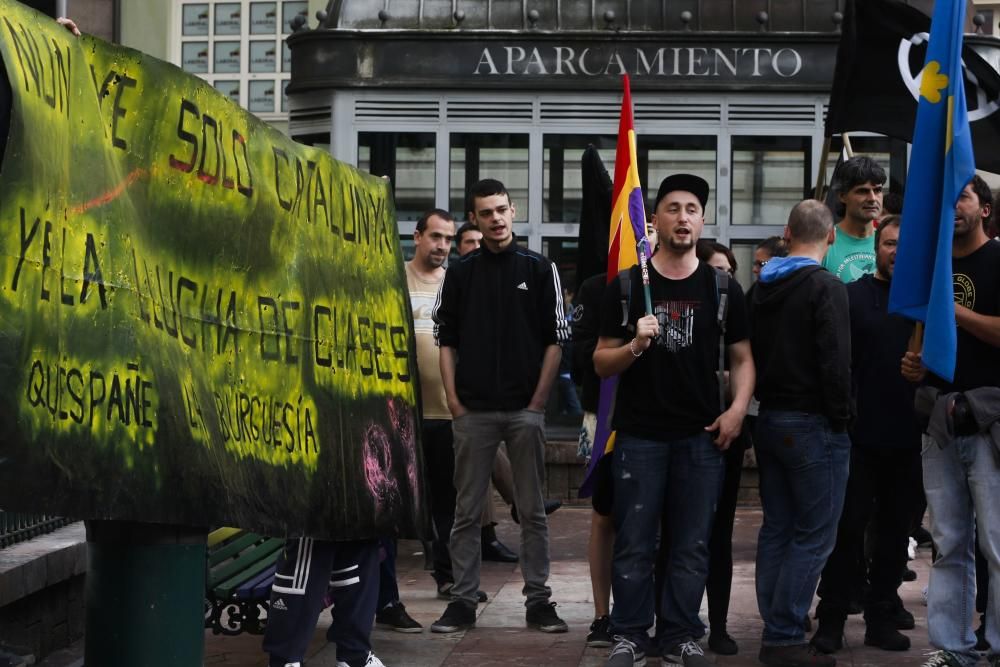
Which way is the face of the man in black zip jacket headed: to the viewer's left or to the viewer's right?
to the viewer's right

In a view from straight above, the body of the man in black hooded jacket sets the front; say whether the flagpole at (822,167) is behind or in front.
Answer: in front

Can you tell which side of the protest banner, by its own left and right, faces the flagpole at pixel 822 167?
left

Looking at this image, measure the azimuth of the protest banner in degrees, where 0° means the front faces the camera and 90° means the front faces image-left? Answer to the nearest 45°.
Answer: approximately 315°

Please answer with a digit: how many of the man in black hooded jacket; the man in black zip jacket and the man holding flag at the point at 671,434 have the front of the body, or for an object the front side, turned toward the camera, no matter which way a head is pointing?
2

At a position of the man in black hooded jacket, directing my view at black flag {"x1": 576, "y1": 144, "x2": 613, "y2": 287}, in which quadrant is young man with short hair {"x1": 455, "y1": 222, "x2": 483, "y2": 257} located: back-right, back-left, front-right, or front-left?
front-left

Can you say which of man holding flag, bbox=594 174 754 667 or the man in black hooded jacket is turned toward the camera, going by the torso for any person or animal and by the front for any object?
the man holding flag

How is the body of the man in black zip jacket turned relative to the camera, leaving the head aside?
toward the camera

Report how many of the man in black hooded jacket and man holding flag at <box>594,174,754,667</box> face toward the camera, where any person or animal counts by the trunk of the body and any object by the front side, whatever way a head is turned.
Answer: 1

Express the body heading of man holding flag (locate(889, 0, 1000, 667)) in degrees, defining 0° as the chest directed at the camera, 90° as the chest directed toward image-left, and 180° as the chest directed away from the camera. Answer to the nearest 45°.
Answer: approximately 45°

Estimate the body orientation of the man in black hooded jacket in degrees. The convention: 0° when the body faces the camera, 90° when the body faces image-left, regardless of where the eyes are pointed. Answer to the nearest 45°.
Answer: approximately 225°

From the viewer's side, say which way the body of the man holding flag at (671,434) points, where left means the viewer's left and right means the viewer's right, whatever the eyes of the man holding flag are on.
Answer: facing the viewer

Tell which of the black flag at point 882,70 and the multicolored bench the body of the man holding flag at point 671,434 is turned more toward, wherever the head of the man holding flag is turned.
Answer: the multicolored bench

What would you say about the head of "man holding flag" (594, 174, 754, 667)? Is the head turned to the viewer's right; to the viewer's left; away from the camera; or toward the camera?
toward the camera

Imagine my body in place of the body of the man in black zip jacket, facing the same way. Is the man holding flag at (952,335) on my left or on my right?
on my left

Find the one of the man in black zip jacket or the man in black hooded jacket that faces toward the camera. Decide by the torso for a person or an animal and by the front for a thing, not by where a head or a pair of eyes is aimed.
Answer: the man in black zip jacket
